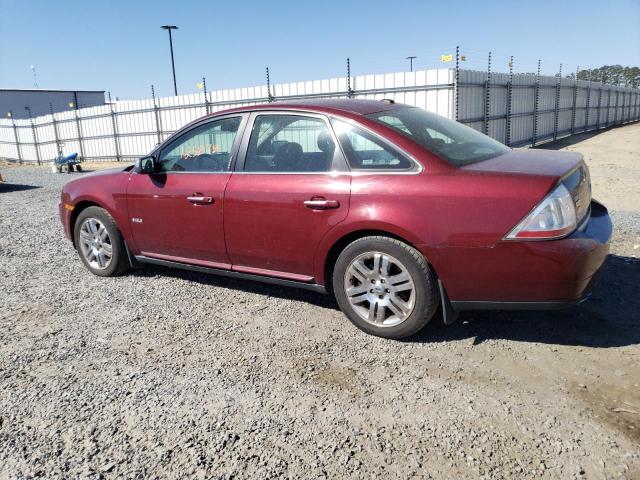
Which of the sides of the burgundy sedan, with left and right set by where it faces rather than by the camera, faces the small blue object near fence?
front

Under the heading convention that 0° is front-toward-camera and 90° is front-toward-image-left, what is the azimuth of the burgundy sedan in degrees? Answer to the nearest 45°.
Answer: approximately 135°

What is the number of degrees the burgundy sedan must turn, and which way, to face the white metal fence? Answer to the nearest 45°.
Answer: approximately 45° to its right

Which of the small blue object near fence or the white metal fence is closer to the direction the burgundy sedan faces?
the small blue object near fence
